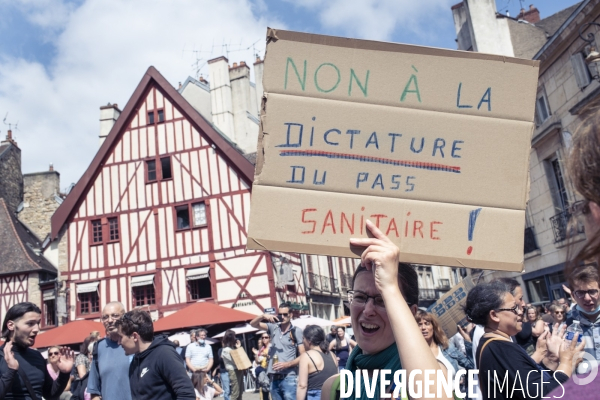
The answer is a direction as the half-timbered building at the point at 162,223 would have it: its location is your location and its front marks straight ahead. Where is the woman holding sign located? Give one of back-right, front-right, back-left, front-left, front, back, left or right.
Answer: front

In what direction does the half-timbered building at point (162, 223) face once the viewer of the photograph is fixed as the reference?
facing the viewer

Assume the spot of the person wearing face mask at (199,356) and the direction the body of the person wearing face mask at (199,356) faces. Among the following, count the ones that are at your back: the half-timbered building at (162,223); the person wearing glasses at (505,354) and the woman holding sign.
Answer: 1

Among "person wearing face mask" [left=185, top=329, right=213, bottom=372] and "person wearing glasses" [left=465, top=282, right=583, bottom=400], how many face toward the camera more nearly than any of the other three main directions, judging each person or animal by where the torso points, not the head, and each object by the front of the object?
1

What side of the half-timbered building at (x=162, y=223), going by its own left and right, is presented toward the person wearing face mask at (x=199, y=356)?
front

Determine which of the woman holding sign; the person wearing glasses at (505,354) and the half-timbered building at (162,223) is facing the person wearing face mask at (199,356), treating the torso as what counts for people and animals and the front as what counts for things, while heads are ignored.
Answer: the half-timbered building

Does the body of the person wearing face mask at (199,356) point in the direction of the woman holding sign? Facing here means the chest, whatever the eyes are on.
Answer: yes

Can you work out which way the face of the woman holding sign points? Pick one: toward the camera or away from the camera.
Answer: toward the camera

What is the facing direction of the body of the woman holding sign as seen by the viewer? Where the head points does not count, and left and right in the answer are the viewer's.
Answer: facing the viewer and to the left of the viewer

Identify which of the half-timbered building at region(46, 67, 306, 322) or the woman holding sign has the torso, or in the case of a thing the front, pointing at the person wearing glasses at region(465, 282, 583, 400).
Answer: the half-timbered building

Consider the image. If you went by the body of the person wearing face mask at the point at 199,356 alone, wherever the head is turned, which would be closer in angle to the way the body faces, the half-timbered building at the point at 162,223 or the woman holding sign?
the woman holding sign
